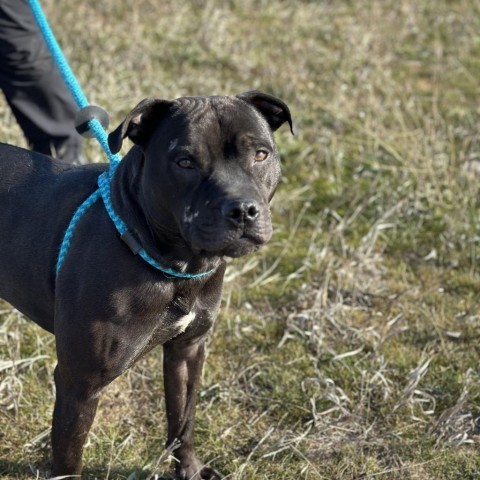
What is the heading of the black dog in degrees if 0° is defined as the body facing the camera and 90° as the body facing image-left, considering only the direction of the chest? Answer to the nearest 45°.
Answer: approximately 315°
